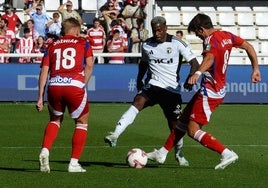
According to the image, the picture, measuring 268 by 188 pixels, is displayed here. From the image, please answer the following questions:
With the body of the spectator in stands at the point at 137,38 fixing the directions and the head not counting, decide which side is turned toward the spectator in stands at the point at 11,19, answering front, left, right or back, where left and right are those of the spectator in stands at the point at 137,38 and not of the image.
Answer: right

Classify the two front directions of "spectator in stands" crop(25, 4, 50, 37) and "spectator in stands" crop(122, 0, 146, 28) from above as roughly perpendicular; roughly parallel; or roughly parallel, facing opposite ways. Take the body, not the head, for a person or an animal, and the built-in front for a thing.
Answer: roughly parallel

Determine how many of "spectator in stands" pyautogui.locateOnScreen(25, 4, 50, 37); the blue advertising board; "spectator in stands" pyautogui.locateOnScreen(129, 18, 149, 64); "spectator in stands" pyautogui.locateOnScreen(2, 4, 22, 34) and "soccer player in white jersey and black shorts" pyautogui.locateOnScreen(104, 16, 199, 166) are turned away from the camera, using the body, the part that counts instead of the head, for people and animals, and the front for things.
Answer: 0

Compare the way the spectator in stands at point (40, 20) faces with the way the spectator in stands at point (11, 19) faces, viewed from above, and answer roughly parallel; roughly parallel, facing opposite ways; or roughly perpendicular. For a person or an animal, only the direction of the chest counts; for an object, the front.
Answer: roughly parallel

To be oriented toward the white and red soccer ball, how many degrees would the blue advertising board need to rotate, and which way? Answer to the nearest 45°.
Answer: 0° — it already faces it

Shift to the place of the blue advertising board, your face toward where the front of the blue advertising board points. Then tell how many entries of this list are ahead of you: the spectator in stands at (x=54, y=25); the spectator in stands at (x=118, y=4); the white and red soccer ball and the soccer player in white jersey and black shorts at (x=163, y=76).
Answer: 2

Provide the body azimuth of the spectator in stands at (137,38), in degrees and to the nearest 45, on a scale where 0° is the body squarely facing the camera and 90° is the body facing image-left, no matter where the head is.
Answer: approximately 0°

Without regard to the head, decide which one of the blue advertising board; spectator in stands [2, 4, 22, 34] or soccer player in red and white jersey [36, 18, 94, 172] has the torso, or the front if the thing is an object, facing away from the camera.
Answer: the soccer player in red and white jersey

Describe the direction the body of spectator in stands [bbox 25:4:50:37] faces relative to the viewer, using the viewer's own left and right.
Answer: facing the viewer

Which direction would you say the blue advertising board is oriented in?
toward the camera

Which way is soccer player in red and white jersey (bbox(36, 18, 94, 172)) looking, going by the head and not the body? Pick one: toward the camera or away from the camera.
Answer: away from the camera

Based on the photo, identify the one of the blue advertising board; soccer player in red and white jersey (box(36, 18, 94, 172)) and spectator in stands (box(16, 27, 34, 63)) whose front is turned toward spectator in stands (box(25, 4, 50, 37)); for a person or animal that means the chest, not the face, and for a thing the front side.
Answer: the soccer player in red and white jersey

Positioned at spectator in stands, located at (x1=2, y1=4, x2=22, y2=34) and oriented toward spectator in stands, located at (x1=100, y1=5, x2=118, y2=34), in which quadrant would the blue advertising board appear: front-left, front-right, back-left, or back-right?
front-right

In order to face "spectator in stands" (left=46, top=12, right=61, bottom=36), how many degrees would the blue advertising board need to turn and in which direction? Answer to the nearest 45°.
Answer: approximately 135° to its right

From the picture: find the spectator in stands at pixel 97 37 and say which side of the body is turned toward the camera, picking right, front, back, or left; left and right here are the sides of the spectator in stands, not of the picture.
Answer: front

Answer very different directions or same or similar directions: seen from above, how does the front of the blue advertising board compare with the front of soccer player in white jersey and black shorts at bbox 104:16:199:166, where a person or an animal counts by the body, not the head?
same or similar directions
